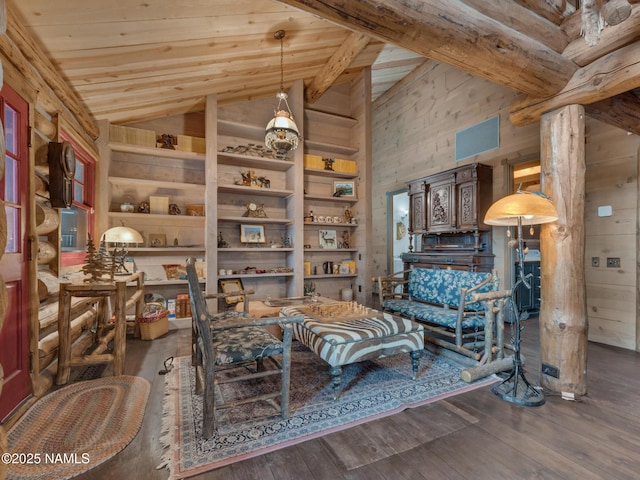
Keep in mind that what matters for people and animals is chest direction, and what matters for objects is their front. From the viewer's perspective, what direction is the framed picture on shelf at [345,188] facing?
toward the camera

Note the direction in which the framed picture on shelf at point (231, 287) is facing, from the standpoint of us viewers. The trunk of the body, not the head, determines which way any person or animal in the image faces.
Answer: facing the viewer

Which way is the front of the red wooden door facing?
to the viewer's right

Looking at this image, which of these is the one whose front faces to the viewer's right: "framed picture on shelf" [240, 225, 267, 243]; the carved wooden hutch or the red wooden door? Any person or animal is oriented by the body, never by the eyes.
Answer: the red wooden door

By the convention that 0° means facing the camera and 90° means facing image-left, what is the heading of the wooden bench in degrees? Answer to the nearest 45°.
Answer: approximately 45°

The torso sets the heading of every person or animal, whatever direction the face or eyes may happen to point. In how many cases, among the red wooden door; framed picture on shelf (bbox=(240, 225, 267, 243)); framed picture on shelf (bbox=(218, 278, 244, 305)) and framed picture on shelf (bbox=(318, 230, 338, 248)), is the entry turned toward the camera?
3

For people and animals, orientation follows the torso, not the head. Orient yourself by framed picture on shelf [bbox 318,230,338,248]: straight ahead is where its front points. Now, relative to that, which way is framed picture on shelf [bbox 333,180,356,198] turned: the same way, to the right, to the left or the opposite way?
the same way

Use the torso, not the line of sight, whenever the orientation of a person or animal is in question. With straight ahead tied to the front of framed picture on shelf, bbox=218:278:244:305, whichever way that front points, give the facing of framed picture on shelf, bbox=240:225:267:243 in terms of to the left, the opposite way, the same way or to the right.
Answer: the same way

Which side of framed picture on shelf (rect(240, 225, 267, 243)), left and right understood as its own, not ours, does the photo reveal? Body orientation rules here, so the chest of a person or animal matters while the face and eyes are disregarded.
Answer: front

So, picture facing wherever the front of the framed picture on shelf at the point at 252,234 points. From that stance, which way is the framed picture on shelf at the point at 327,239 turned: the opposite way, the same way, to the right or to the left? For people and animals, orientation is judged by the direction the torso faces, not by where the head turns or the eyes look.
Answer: the same way

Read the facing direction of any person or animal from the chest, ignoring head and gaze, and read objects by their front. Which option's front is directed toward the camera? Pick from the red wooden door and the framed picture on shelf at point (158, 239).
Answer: the framed picture on shelf

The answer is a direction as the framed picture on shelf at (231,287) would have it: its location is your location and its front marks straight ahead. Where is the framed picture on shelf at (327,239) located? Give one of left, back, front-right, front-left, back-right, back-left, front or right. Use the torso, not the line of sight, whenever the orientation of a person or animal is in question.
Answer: left

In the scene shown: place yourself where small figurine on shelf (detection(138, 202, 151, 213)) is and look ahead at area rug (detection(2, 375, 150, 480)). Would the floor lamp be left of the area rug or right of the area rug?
left

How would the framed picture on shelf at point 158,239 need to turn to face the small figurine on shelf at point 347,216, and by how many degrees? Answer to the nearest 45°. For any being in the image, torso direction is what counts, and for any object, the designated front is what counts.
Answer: approximately 90° to its left

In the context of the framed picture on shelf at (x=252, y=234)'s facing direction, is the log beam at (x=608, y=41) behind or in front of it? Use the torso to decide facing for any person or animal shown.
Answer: in front

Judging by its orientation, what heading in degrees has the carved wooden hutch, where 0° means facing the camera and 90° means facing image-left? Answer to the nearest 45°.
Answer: approximately 45°

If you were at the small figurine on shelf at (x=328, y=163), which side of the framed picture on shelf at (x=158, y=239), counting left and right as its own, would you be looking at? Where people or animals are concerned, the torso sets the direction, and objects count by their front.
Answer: left

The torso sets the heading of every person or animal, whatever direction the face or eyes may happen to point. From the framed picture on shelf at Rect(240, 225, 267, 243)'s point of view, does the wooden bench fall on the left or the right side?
on its left

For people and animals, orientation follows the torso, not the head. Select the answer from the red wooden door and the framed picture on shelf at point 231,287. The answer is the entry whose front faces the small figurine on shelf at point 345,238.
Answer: the red wooden door
